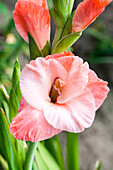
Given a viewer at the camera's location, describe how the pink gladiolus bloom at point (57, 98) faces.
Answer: facing the viewer
